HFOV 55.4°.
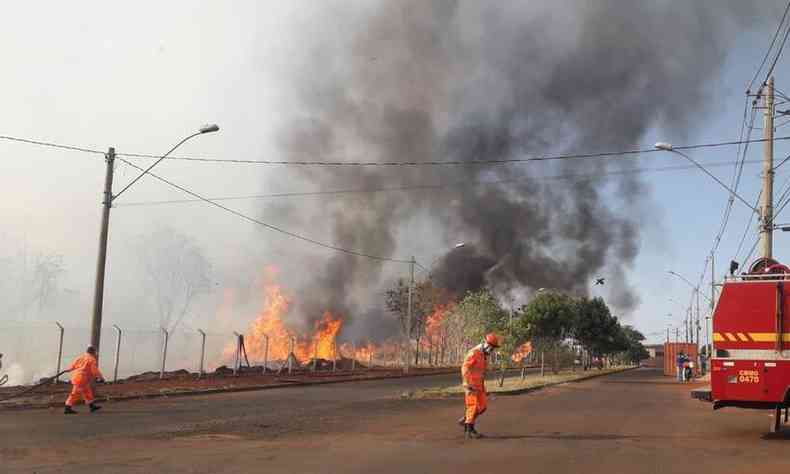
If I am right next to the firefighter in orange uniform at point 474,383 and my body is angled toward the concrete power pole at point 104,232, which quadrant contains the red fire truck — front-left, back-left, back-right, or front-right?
back-right

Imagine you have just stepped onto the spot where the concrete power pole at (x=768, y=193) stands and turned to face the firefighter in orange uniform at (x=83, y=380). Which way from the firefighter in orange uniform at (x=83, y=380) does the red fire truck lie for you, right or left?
left

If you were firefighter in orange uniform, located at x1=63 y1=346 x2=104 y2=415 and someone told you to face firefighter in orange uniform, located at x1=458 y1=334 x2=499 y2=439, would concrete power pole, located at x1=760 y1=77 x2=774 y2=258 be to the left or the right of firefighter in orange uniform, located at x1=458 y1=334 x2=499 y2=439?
left

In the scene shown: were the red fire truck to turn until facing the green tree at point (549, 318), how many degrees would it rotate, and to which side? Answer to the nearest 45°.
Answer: approximately 90° to its left

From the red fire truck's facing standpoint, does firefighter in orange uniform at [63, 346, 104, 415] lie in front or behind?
behind
